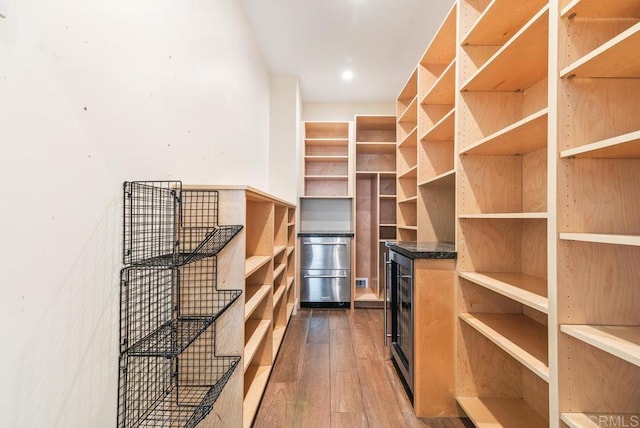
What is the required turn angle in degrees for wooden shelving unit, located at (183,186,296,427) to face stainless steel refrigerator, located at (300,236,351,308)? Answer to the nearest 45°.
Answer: approximately 45° to its left

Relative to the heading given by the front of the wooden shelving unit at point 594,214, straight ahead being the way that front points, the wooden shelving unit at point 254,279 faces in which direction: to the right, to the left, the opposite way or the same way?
the opposite way

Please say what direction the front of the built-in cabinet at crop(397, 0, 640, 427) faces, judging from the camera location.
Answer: facing the viewer and to the left of the viewer

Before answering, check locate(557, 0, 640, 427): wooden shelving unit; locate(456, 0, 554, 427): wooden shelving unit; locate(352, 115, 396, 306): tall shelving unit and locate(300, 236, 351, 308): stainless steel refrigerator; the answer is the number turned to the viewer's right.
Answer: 0

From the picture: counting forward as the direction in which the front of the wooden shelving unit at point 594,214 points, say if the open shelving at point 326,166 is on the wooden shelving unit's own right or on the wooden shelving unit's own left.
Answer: on the wooden shelving unit's own right

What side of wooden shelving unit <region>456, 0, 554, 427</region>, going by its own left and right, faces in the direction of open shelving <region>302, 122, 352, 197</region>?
right

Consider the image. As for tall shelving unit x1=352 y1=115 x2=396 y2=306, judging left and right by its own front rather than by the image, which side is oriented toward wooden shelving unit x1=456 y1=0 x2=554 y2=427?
front

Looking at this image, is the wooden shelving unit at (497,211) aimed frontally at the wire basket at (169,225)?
yes

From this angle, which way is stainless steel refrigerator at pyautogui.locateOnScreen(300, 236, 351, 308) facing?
toward the camera

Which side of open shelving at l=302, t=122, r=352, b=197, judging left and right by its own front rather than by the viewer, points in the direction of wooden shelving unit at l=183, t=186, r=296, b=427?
front

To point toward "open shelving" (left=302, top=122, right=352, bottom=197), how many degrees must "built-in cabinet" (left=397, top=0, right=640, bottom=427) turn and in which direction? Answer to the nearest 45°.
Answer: approximately 90° to its right

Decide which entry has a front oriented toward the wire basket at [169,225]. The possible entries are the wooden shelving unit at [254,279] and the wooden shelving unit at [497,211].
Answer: the wooden shelving unit at [497,211]

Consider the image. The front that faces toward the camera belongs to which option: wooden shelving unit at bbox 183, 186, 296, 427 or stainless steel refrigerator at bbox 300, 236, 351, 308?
the stainless steel refrigerator

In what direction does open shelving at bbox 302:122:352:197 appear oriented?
toward the camera

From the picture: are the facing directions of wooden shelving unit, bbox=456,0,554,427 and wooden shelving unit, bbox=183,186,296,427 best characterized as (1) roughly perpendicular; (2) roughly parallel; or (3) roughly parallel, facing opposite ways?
roughly parallel, facing opposite ways
